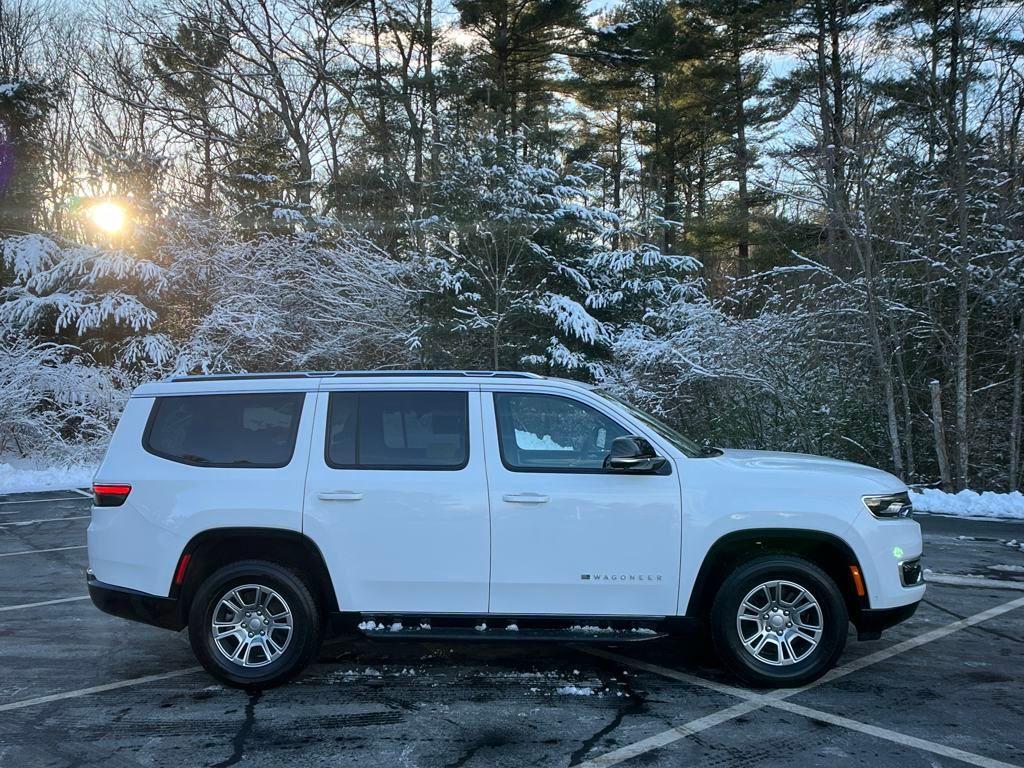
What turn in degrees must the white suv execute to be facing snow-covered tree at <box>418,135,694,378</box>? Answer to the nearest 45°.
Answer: approximately 90° to its left

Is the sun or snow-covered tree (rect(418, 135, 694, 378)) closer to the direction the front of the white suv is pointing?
the snow-covered tree

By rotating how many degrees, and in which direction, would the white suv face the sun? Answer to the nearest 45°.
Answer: approximately 135° to its left

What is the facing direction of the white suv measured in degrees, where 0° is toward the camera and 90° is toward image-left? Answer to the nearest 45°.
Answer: approximately 270°
